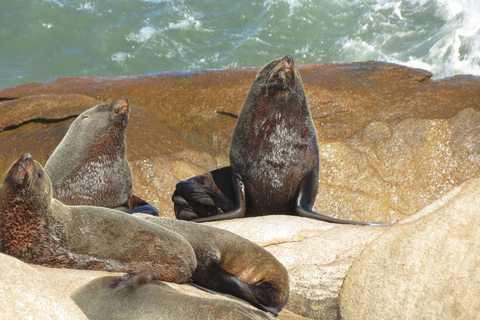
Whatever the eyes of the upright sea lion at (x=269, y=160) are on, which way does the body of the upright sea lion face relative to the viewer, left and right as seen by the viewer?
facing the viewer

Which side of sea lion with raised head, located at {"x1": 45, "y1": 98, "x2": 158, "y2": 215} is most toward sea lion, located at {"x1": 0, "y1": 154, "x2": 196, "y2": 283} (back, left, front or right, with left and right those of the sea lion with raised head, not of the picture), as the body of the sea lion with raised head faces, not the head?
right

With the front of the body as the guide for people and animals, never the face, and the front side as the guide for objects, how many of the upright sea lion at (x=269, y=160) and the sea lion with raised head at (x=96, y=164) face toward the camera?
1

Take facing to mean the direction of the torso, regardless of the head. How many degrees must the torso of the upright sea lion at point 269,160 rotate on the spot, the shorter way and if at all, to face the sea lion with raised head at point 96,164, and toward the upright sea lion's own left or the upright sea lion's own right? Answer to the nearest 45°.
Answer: approximately 90° to the upright sea lion's own right

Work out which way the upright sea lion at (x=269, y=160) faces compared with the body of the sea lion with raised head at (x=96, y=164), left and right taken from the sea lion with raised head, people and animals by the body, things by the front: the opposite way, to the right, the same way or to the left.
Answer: to the right

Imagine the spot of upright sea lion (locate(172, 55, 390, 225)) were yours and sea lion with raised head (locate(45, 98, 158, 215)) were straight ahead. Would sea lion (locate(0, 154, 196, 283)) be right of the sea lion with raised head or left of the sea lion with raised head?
left

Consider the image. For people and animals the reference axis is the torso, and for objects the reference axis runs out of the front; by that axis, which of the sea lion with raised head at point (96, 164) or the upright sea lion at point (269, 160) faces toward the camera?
the upright sea lion

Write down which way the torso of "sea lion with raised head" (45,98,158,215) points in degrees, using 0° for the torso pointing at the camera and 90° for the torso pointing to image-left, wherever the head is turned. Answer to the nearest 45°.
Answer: approximately 270°

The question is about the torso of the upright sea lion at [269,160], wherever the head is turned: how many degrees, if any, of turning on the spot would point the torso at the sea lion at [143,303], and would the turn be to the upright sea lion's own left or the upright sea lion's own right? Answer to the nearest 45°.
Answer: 0° — it already faces it

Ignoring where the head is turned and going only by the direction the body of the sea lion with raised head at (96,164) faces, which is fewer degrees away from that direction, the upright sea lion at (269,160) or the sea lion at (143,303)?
the upright sea lion

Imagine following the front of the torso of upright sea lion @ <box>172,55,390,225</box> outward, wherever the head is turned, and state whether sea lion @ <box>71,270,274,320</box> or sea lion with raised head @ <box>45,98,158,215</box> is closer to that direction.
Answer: the sea lion

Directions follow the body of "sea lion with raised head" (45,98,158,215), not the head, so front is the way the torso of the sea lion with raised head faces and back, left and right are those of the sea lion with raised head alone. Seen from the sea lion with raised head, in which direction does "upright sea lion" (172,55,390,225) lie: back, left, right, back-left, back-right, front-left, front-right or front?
front
